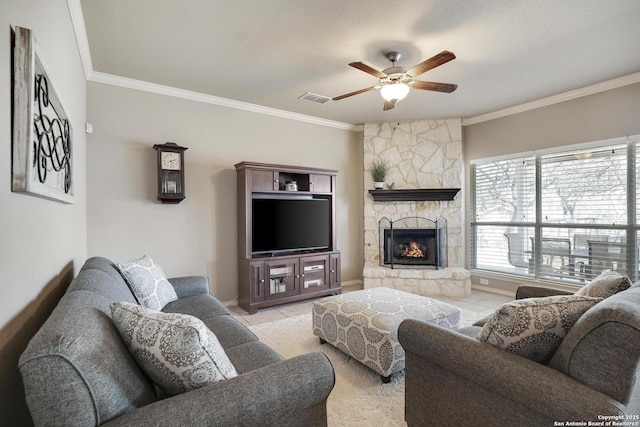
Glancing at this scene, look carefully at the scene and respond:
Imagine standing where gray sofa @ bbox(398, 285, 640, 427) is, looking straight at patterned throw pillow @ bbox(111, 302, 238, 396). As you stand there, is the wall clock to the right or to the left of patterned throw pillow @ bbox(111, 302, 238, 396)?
right

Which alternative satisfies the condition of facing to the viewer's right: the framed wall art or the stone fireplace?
the framed wall art

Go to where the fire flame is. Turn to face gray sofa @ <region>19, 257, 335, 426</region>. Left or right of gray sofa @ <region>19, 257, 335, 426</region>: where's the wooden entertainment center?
right

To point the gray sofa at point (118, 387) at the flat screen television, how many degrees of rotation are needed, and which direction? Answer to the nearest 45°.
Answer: approximately 45° to its left

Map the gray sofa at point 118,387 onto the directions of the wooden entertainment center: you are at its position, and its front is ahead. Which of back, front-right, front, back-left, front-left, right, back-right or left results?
front-right

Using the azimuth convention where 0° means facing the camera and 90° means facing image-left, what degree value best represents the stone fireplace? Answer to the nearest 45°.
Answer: approximately 0°

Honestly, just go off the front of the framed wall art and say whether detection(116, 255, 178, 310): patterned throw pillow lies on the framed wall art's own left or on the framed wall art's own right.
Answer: on the framed wall art's own left

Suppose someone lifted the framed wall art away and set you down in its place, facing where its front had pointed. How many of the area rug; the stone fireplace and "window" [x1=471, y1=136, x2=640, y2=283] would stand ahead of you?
3

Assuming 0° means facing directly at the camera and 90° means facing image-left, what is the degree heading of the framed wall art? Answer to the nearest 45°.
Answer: approximately 270°

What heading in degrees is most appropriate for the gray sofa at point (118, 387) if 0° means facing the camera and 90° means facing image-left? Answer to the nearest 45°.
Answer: approximately 270°

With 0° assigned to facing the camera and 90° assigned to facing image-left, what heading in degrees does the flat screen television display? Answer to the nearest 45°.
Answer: approximately 315°

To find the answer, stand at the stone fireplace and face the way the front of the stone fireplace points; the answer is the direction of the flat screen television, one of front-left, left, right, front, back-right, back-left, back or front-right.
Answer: front-right

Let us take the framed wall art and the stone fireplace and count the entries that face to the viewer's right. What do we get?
1
